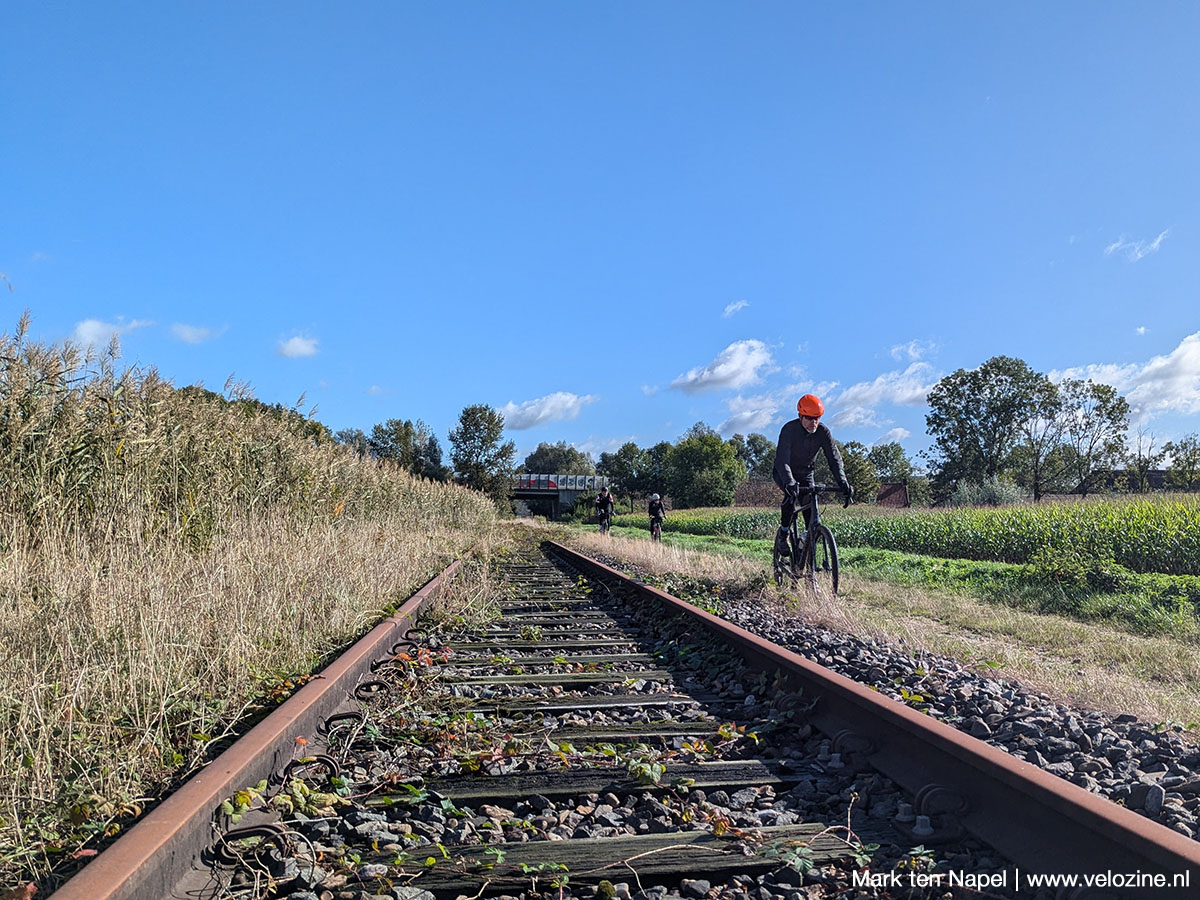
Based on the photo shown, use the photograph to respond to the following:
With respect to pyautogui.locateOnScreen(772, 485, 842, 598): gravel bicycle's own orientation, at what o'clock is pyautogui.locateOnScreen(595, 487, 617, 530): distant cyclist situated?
The distant cyclist is roughly at 7 o'clock from the gravel bicycle.

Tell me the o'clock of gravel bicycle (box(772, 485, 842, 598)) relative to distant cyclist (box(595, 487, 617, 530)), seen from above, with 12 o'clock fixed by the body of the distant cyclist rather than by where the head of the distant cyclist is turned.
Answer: The gravel bicycle is roughly at 12 o'clock from the distant cyclist.

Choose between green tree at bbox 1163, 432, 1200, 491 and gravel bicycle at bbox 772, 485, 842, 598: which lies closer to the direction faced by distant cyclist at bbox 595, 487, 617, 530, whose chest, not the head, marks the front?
the gravel bicycle

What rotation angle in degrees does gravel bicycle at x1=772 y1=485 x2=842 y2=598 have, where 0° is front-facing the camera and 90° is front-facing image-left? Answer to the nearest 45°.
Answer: approximately 315°

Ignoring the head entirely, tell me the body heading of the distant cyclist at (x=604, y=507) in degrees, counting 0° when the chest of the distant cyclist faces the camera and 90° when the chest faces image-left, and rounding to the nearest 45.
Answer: approximately 0°

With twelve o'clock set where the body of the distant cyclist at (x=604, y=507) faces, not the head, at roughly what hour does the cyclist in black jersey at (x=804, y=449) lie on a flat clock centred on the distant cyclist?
The cyclist in black jersey is roughly at 12 o'clock from the distant cyclist.

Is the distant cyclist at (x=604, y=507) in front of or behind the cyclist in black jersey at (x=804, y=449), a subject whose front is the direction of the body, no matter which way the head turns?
behind

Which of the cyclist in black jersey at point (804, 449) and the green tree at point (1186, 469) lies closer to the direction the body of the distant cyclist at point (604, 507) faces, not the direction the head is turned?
the cyclist in black jersey

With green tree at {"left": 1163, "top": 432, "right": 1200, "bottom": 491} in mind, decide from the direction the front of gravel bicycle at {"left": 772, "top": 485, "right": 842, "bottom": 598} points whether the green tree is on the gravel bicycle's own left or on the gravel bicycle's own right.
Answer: on the gravel bicycle's own left

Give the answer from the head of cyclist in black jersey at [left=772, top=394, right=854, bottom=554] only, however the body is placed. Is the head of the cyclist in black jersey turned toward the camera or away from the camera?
toward the camera
